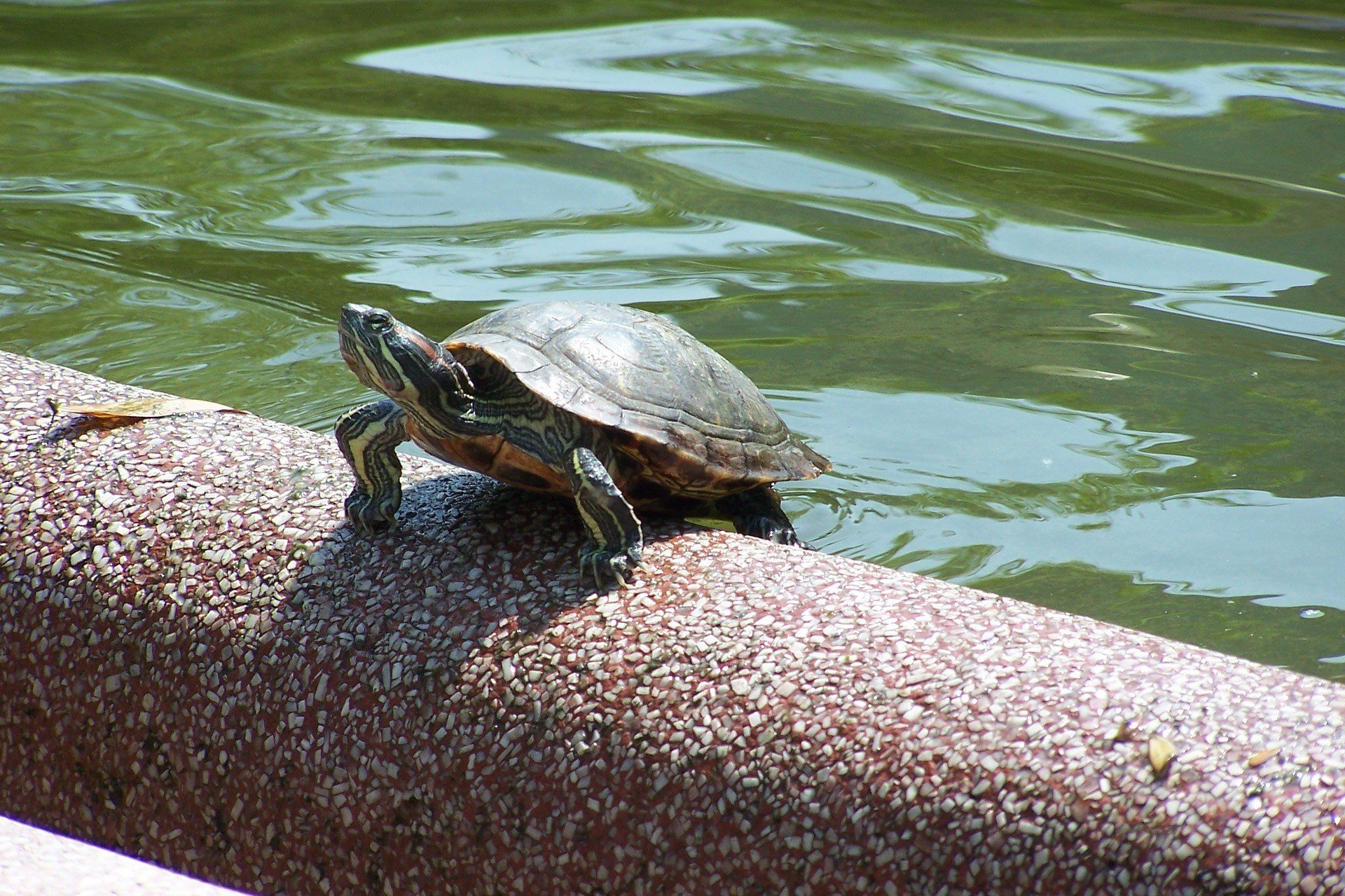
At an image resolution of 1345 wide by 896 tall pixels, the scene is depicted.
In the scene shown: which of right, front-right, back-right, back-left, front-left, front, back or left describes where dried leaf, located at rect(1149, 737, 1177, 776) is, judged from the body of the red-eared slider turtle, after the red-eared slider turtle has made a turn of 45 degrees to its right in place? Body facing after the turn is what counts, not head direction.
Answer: back-left

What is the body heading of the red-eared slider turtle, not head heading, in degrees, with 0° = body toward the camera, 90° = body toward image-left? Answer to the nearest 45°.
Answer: approximately 45°
